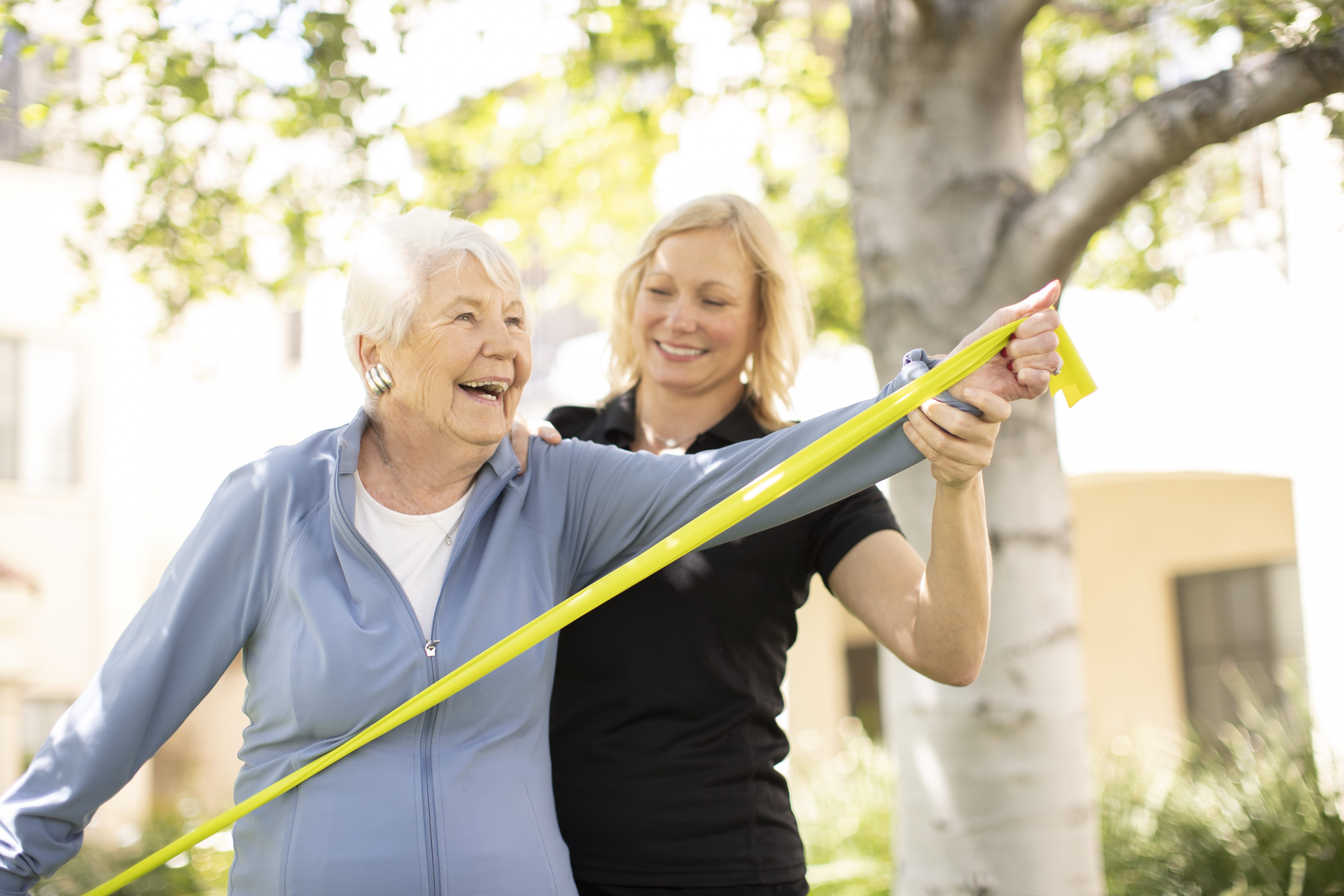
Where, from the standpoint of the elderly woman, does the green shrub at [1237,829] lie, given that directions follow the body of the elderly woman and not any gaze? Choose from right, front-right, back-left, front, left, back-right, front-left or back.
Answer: back-left

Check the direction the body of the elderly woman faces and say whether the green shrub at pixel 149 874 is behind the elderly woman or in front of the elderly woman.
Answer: behind

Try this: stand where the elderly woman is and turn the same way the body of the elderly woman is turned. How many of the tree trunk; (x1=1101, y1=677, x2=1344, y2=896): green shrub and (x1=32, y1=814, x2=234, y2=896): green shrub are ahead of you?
0

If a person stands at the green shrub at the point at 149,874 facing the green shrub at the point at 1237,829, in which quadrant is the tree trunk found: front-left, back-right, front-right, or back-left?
front-right

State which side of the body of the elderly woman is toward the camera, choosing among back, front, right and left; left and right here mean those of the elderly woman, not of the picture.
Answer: front

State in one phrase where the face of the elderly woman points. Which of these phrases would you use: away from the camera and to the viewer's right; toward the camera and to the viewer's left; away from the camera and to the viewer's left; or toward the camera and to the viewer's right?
toward the camera and to the viewer's right

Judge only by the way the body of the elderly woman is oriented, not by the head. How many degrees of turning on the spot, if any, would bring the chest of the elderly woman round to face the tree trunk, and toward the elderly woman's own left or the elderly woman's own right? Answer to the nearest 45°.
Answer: approximately 135° to the elderly woman's own left
